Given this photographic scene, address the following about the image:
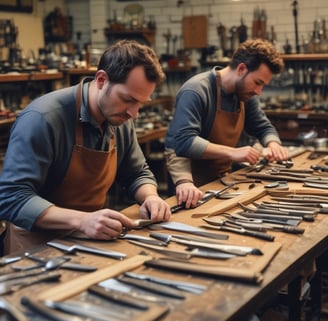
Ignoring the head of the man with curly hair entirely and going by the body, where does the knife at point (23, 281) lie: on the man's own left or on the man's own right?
on the man's own right

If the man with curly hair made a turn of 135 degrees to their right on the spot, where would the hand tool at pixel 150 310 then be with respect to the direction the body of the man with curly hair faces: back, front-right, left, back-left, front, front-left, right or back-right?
left

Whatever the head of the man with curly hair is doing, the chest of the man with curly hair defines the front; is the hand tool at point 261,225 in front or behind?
in front

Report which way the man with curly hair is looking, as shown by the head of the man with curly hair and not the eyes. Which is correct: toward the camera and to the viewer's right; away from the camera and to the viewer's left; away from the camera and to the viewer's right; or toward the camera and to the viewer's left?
toward the camera and to the viewer's right

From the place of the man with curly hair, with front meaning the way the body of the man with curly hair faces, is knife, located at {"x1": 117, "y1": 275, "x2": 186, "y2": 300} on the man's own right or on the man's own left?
on the man's own right

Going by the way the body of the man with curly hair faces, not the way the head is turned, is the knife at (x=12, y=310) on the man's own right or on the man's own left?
on the man's own right

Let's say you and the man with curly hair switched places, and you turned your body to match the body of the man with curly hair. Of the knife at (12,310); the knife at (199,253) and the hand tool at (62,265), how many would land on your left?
0

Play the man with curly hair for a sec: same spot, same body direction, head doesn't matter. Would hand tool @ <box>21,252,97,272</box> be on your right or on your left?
on your right

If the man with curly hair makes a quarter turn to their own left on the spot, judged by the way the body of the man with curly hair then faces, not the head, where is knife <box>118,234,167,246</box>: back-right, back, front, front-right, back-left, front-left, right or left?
back-right

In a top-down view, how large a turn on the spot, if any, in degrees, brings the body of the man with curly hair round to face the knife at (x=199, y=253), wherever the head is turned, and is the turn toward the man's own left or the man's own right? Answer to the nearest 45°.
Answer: approximately 45° to the man's own right

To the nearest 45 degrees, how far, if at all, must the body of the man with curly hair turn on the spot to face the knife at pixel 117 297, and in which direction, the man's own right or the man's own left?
approximately 45° to the man's own right

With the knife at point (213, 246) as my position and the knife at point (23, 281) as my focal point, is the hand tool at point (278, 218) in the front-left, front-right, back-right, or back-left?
back-right

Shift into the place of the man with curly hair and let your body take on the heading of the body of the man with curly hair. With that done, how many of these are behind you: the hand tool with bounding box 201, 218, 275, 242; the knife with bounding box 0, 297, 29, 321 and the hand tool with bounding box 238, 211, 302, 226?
0

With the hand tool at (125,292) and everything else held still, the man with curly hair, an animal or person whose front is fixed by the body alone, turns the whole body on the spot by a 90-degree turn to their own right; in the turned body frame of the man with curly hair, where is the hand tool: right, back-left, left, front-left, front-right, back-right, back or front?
front-left

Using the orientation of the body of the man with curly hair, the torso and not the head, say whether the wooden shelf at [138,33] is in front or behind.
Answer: behind
